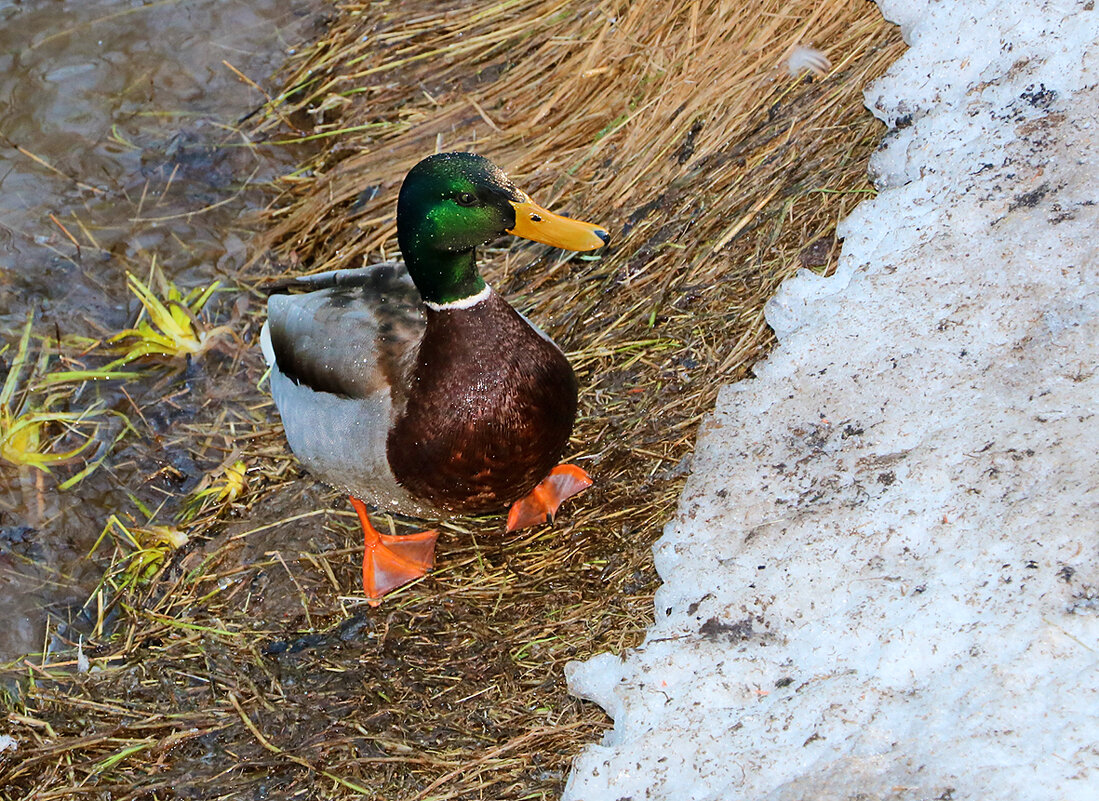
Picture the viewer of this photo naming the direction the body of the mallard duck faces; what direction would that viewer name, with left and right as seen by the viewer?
facing the viewer and to the right of the viewer

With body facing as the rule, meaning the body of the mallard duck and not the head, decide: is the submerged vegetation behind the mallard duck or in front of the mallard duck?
behind

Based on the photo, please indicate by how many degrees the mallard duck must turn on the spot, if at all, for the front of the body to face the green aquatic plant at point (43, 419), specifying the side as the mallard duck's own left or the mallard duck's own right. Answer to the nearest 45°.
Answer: approximately 180°
